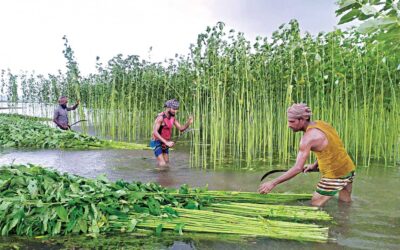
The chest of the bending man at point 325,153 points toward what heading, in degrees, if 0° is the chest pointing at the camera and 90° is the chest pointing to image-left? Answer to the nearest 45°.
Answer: approximately 90°

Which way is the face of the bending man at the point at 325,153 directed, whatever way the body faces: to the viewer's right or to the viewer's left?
to the viewer's left

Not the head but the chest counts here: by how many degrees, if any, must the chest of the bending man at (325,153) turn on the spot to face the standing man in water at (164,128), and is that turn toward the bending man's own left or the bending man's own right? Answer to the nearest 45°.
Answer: approximately 45° to the bending man's own right

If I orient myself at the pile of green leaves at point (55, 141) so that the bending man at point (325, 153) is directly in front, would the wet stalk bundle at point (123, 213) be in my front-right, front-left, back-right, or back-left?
front-right

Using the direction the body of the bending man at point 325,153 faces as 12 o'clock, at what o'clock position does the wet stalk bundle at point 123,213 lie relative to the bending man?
The wet stalk bundle is roughly at 11 o'clock from the bending man.

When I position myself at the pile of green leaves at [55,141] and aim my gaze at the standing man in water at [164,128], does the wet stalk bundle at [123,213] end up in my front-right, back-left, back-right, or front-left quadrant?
front-right

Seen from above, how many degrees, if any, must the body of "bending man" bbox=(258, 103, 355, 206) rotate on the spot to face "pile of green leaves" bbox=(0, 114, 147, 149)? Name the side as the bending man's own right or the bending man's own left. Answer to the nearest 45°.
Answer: approximately 45° to the bending man's own right

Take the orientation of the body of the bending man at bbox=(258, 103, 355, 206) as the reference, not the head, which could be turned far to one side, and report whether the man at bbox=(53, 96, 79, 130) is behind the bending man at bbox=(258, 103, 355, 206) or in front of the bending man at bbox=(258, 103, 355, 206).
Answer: in front
